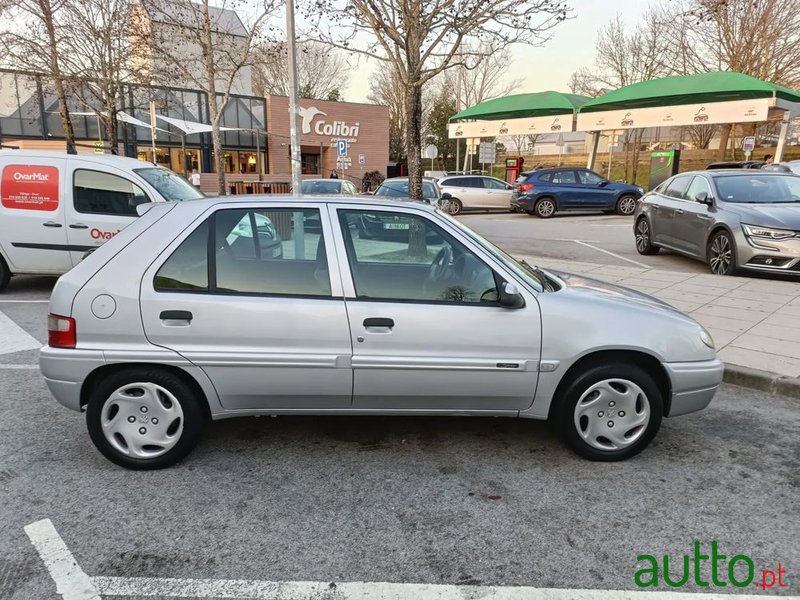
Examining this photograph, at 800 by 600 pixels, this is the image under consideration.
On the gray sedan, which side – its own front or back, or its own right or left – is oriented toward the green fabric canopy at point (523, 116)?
back

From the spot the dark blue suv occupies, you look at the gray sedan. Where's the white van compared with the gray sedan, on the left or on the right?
right

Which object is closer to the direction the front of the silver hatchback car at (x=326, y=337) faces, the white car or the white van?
the white car

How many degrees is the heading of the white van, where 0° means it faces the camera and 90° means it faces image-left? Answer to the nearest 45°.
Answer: approximately 315°

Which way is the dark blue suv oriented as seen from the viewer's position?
to the viewer's right

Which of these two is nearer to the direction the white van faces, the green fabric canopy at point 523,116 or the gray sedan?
the gray sedan

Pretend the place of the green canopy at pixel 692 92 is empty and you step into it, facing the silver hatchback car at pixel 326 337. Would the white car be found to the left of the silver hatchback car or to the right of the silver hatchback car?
right

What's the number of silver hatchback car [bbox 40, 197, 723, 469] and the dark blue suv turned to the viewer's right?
2

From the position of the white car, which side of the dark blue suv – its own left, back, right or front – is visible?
back

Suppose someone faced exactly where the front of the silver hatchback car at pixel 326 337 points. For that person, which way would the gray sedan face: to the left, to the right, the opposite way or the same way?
to the right

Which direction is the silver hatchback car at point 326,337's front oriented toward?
to the viewer's right
